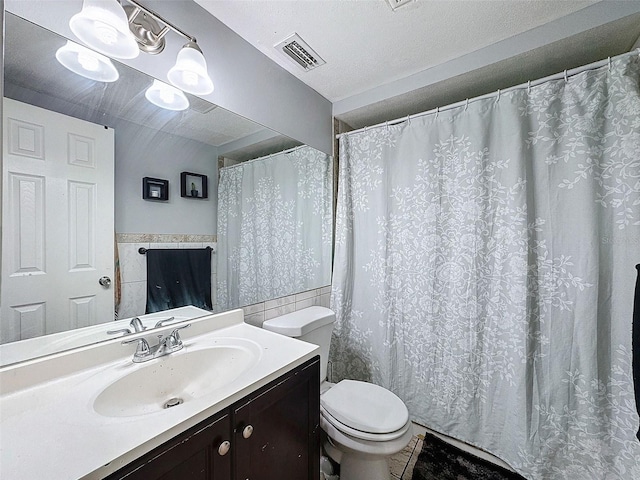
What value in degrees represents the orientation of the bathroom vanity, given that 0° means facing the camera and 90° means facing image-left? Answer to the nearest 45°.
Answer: approximately 315°

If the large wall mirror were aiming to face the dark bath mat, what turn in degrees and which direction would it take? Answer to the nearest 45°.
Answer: approximately 45° to its left

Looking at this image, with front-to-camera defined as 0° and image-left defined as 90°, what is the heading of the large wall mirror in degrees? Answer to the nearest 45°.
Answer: approximately 315°

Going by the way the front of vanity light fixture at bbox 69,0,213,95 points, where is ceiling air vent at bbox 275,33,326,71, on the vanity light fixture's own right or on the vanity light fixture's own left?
on the vanity light fixture's own left

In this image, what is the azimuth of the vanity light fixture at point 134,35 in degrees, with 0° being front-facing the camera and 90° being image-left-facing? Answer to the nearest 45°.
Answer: approximately 315°
